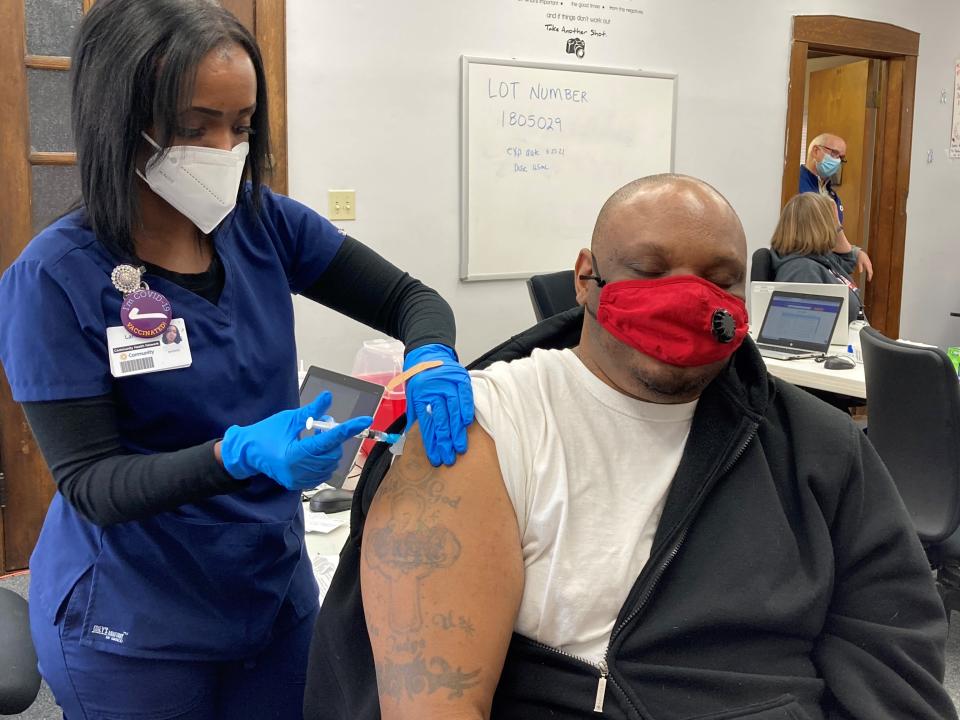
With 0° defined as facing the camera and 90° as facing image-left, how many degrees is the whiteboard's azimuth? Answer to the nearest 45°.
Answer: approximately 315°

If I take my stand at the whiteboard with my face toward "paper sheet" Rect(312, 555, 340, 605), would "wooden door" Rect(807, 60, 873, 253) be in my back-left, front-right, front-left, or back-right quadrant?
back-left

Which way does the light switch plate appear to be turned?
toward the camera

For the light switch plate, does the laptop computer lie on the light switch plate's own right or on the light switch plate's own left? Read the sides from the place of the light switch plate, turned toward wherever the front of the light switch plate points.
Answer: on the light switch plate's own left

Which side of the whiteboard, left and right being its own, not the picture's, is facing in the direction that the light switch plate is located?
right

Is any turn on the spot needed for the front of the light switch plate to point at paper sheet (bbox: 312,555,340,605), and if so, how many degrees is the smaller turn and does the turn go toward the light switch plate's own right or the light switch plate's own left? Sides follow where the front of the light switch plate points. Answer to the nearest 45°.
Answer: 0° — it already faces it

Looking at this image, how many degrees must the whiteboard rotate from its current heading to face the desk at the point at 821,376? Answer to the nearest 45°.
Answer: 0° — it already faces it

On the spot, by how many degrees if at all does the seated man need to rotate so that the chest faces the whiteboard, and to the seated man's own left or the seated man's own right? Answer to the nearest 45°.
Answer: approximately 180°

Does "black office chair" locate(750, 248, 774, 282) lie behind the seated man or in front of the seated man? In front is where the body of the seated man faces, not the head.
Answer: behind

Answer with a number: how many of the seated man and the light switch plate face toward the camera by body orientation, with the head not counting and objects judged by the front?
2

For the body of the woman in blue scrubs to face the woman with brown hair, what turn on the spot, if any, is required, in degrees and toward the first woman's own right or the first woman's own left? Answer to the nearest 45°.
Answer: approximately 90° to the first woman's own left
